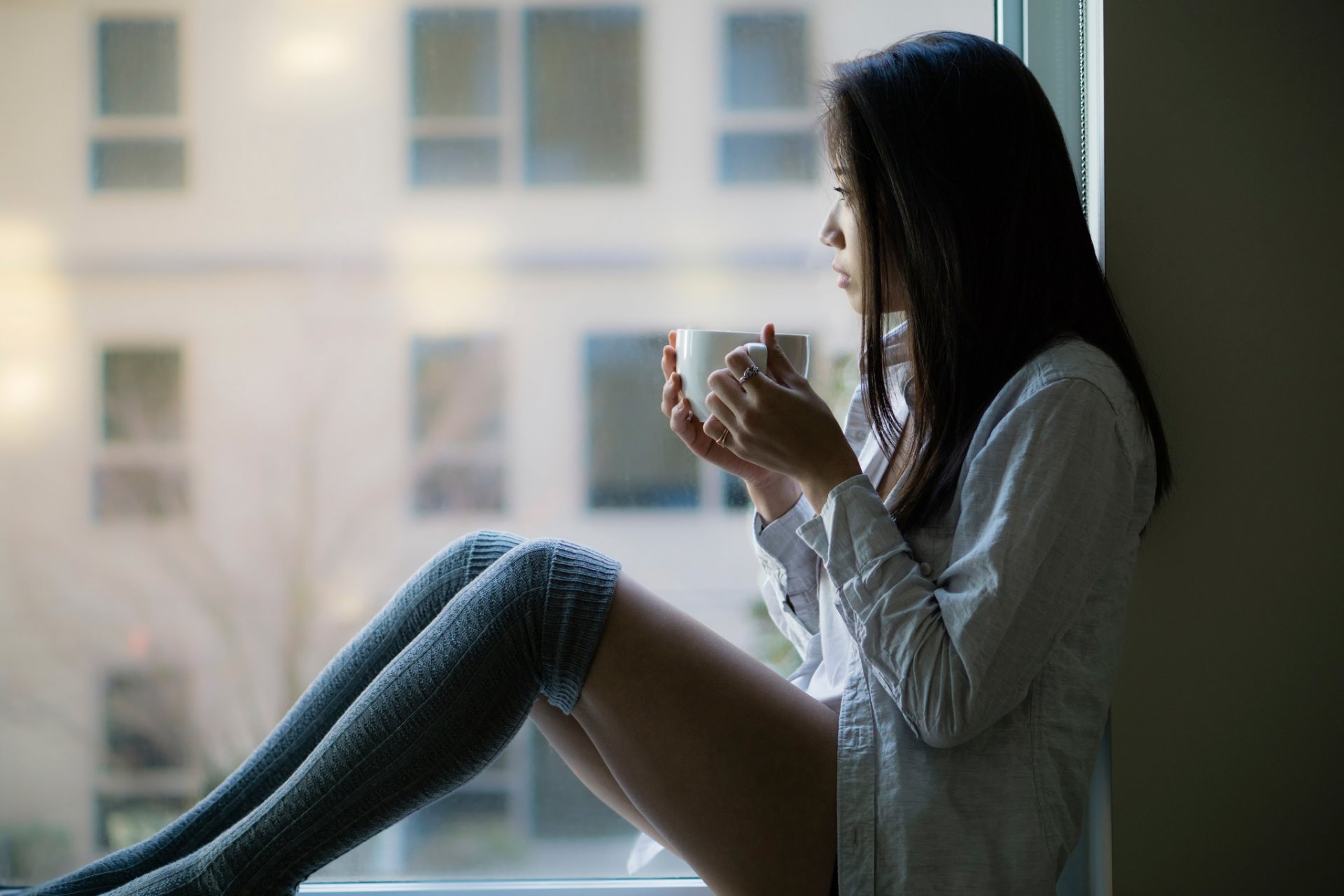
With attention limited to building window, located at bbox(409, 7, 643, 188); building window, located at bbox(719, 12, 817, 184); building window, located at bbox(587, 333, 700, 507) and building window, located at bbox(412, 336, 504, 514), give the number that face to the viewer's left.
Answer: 0

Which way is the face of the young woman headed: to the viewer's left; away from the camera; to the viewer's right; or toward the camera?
to the viewer's left

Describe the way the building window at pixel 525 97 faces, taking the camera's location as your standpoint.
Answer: facing the viewer

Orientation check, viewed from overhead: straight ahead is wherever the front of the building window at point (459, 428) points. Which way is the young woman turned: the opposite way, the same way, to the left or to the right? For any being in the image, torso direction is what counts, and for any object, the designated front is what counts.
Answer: to the right

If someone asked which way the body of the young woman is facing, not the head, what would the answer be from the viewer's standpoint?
to the viewer's left

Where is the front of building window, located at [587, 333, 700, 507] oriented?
toward the camera

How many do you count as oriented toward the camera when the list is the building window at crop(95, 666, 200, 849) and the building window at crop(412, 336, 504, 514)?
2

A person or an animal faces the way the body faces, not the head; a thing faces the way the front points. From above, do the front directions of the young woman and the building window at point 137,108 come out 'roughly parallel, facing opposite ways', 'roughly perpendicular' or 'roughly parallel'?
roughly perpendicular

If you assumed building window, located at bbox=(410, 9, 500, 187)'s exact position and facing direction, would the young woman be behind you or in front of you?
in front

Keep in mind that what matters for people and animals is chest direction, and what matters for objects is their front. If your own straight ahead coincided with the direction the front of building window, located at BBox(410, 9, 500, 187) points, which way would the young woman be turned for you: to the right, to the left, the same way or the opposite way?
to the right
